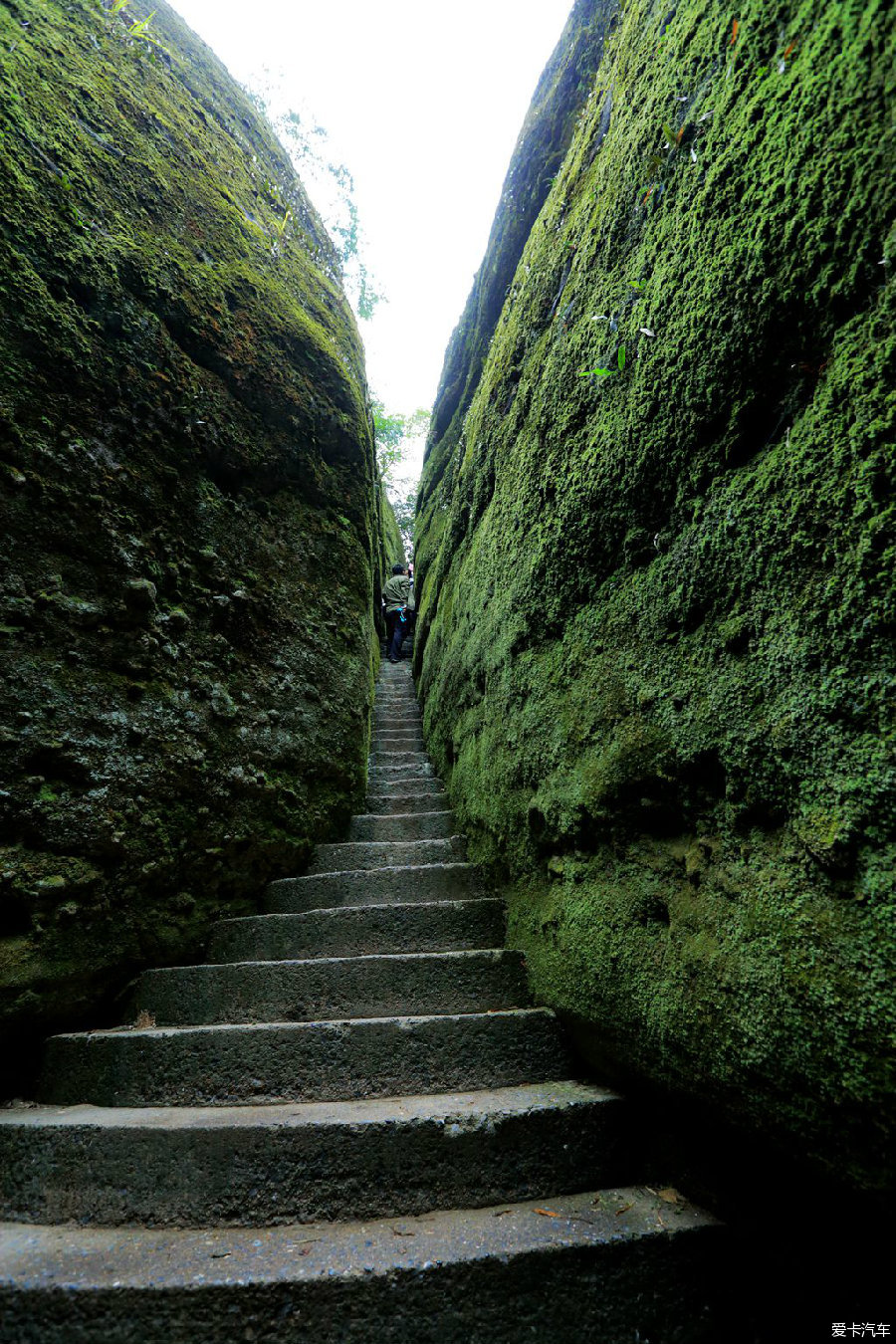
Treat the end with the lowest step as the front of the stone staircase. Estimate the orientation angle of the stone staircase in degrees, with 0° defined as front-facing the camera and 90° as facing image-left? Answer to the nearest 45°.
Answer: approximately 0°

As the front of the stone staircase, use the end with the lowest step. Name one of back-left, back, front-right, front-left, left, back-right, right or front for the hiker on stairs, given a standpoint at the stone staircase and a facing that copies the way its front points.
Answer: back
